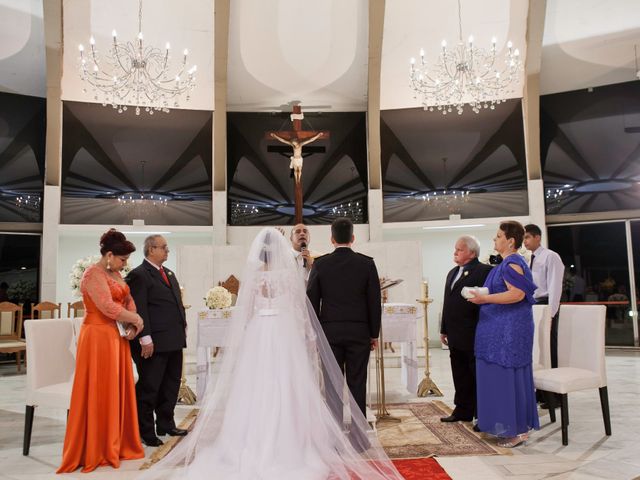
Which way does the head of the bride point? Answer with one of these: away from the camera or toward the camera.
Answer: away from the camera

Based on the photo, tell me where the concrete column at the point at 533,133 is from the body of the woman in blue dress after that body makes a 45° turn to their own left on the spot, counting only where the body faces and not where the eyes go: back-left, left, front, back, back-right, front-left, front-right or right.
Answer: back-right

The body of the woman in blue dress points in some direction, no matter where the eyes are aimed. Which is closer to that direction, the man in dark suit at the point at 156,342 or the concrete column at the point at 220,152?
the man in dark suit

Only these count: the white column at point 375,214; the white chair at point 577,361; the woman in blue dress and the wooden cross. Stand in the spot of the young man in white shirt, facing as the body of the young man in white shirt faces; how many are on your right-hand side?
2

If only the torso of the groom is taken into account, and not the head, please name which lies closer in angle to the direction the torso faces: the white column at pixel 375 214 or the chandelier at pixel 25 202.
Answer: the white column

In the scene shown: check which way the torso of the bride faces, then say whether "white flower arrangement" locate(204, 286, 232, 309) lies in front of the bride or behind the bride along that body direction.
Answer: in front

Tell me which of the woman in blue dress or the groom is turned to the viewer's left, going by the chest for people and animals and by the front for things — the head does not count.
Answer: the woman in blue dress

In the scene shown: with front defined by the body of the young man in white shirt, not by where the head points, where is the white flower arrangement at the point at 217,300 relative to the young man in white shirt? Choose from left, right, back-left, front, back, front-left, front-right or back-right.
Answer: front-right

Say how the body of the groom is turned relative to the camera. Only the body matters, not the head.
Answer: away from the camera

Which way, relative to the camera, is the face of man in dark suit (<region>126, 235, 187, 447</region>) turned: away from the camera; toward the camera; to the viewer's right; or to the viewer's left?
to the viewer's right

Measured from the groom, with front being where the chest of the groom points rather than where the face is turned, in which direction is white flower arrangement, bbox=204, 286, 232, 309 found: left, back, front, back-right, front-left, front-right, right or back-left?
front-left

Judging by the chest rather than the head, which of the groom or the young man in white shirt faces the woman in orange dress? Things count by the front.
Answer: the young man in white shirt

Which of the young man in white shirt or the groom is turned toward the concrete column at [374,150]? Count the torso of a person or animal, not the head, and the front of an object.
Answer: the groom

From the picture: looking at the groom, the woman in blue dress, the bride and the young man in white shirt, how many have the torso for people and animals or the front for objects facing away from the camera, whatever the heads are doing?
2

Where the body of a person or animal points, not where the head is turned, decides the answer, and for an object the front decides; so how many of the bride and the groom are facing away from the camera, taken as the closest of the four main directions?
2

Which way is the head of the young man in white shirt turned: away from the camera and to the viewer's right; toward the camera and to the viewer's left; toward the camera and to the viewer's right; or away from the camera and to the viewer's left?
toward the camera and to the viewer's left

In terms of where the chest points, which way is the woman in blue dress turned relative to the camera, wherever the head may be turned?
to the viewer's left

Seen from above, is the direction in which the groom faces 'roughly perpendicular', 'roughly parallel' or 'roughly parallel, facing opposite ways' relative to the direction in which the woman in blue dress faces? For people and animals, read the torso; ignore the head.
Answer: roughly perpendicular

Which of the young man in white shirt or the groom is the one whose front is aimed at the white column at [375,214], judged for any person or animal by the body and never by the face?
the groom

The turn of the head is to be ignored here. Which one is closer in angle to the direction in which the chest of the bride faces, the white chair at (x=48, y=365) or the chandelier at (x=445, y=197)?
the chandelier

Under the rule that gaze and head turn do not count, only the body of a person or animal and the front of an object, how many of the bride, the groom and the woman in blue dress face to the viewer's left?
1

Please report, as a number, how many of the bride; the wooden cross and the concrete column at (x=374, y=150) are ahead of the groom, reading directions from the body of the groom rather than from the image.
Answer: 2
